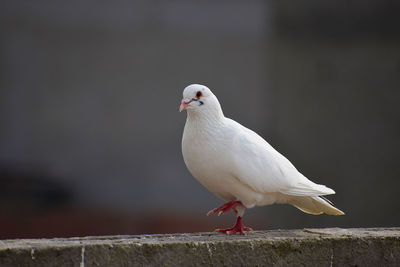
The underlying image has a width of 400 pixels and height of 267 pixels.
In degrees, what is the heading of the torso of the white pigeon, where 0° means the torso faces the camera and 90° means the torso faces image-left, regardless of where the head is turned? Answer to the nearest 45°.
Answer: approximately 90°
